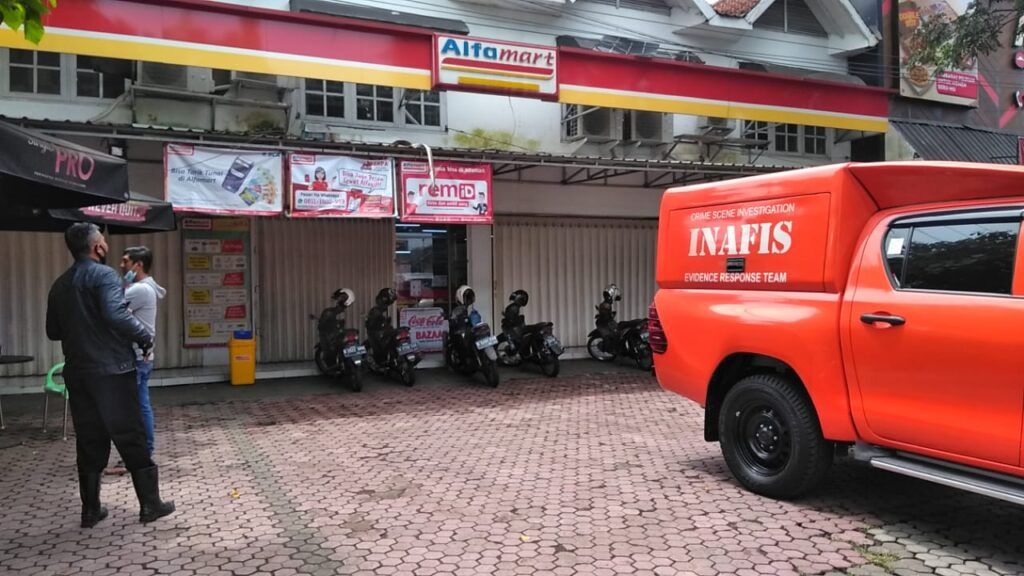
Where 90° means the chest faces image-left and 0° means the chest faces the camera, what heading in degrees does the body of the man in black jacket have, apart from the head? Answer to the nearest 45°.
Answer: approximately 225°

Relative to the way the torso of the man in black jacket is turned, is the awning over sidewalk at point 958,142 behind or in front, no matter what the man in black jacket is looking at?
in front

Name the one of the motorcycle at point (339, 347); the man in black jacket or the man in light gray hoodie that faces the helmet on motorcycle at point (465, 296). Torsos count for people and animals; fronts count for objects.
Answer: the man in black jacket

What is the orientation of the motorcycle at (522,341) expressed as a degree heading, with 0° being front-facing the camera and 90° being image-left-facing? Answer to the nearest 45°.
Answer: approximately 135°

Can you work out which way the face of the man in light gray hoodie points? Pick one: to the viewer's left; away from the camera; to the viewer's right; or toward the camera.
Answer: to the viewer's left

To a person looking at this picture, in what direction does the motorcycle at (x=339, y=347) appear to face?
facing away from the viewer and to the left of the viewer

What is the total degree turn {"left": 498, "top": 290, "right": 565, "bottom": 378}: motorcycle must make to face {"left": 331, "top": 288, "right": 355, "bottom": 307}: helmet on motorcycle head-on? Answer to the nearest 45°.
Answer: approximately 90° to its left

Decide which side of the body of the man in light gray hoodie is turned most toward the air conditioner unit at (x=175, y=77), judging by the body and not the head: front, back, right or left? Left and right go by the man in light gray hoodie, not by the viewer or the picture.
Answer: right

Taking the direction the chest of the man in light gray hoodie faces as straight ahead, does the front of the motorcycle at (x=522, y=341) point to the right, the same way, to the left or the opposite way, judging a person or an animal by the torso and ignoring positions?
to the right

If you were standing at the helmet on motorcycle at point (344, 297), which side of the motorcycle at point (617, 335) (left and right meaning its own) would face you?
left

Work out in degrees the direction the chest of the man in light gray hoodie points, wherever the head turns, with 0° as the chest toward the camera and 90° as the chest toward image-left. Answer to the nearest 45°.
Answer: approximately 90°

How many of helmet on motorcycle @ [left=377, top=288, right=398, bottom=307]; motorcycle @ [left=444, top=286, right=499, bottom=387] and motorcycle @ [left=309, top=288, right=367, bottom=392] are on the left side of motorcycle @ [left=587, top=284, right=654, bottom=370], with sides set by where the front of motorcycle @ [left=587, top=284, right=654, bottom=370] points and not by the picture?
3

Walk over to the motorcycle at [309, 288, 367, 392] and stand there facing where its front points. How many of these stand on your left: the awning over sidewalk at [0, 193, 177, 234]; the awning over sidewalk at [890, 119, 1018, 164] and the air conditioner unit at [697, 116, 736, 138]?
1

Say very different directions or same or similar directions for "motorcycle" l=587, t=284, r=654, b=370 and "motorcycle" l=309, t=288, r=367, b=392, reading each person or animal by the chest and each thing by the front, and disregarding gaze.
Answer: same or similar directions

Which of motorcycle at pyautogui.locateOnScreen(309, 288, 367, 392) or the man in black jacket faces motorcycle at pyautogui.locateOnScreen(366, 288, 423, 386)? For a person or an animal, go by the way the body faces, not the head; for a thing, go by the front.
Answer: the man in black jacket
